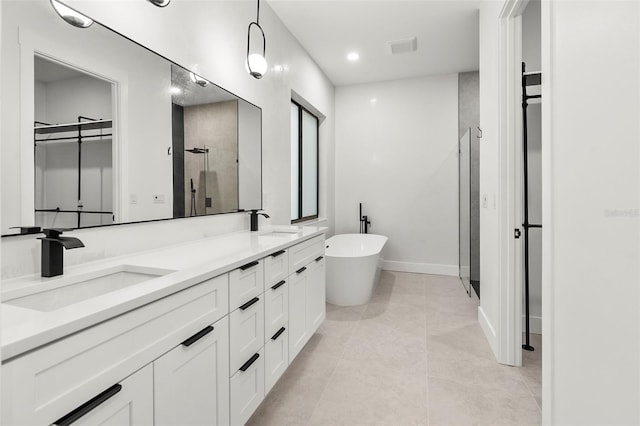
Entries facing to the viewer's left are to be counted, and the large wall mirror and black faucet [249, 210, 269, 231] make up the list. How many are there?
0

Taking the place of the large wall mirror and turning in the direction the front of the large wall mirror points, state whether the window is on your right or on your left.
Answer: on your left

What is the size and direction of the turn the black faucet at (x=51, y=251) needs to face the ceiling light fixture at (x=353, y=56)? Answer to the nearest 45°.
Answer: approximately 90° to its left

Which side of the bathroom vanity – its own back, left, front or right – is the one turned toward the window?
left

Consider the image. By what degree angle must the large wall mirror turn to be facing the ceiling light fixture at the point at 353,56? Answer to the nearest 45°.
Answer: approximately 90° to its left

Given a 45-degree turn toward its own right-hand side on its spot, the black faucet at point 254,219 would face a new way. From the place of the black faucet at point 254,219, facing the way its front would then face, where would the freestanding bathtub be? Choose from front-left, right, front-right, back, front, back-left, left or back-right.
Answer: left

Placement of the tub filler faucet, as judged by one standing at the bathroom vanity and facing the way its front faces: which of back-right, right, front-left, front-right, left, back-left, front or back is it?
left

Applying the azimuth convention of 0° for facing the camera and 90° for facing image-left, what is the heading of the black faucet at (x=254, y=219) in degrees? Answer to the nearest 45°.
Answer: approximately 270°

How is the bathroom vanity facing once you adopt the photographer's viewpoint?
facing the viewer and to the right of the viewer

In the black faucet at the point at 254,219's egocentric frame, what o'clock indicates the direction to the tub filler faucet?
The tub filler faucet is roughly at 10 o'clock from the black faucet.
